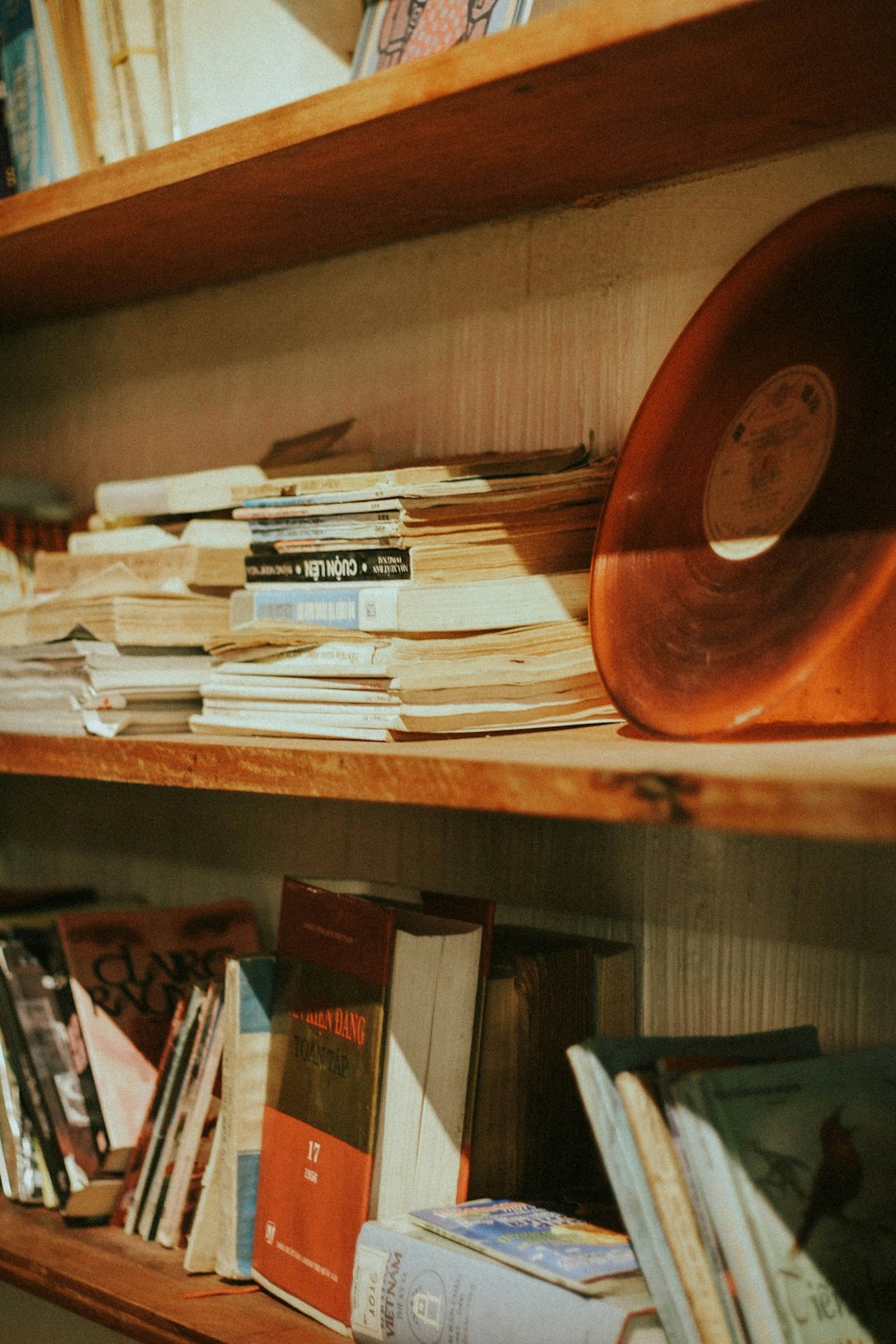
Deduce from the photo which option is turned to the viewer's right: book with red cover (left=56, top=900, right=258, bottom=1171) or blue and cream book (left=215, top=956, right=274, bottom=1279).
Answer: the blue and cream book

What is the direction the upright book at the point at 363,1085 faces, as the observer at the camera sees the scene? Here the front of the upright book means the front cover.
facing the viewer and to the left of the viewer

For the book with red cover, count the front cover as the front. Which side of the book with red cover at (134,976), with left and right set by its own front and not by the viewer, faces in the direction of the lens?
front

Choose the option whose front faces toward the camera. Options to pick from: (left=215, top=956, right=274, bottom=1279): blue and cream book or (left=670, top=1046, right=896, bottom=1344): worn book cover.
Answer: the worn book cover

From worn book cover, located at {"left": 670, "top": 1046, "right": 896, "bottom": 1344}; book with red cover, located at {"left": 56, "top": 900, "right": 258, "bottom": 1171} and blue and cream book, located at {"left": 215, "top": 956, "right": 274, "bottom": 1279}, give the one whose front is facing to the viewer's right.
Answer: the blue and cream book

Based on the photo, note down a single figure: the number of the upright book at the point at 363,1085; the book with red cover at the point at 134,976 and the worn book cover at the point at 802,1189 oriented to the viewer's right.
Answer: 0

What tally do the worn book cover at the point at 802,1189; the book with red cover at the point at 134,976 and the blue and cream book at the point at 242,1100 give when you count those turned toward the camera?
2

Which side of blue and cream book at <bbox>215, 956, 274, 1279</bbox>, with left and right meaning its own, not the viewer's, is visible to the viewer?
right

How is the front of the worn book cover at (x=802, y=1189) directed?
toward the camera

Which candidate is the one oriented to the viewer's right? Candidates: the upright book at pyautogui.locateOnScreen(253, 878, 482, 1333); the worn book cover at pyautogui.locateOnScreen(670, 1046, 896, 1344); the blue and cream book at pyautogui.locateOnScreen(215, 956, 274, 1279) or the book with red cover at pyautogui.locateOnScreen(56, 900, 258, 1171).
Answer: the blue and cream book
